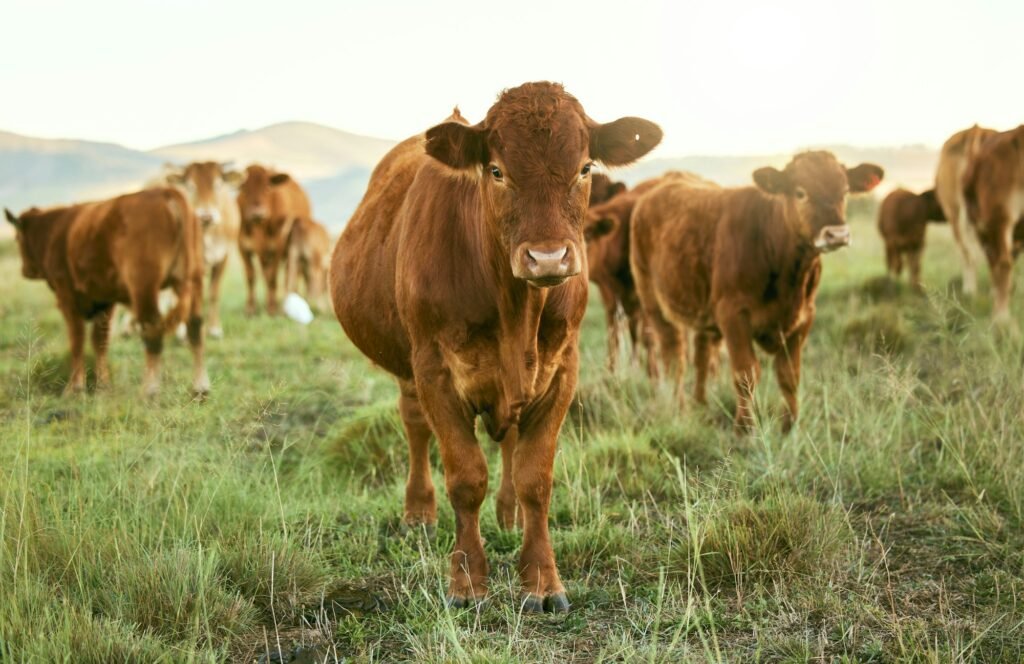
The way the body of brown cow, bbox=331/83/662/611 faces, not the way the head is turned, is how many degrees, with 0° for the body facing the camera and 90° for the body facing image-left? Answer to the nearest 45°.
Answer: approximately 0°

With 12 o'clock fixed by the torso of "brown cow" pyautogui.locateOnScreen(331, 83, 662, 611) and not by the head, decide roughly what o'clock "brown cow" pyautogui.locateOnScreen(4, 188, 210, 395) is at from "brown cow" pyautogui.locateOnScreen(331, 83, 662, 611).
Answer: "brown cow" pyautogui.locateOnScreen(4, 188, 210, 395) is roughly at 5 o'clock from "brown cow" pyautogui.locateOnScreen(331, 83, 662, 611).

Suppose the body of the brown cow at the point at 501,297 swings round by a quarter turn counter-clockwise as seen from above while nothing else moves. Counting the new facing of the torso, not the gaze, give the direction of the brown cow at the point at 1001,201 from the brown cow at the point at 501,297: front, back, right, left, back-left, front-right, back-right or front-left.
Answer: front-left

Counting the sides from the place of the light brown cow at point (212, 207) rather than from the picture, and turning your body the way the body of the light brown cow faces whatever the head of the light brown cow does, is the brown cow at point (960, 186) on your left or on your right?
on your left

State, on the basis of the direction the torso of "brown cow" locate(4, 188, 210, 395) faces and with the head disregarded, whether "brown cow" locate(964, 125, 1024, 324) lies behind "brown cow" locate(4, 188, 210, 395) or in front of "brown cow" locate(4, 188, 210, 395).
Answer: behind

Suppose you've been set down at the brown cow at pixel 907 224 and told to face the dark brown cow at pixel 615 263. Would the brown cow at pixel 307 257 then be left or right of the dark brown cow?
right

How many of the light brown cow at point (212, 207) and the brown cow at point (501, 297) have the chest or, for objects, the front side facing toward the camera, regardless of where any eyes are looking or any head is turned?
2

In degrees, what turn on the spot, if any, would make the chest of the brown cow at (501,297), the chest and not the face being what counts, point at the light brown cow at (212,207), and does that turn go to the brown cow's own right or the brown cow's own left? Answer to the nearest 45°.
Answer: approximately 180°
